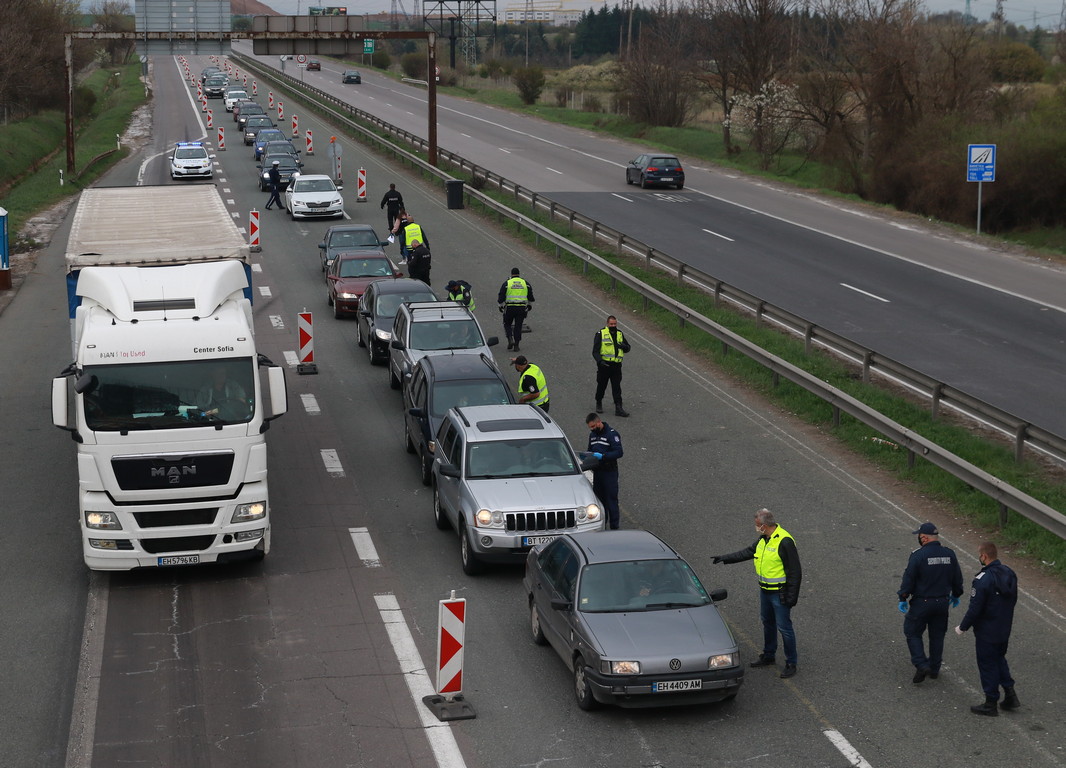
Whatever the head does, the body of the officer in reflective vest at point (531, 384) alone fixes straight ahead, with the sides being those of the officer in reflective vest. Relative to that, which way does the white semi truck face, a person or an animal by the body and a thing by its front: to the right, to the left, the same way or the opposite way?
to the left

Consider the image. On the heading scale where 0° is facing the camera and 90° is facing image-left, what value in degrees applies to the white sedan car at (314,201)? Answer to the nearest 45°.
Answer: approximately 0°

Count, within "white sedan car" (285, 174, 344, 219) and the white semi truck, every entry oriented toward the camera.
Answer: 2

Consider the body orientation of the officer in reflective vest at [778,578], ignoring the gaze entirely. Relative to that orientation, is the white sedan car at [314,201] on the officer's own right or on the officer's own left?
on the officer's own right

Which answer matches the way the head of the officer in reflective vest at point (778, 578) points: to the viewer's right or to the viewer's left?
to the viewer's left

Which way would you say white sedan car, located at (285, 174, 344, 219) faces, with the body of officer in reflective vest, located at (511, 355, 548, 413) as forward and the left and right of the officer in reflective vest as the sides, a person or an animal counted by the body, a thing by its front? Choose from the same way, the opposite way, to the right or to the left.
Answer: to the left
